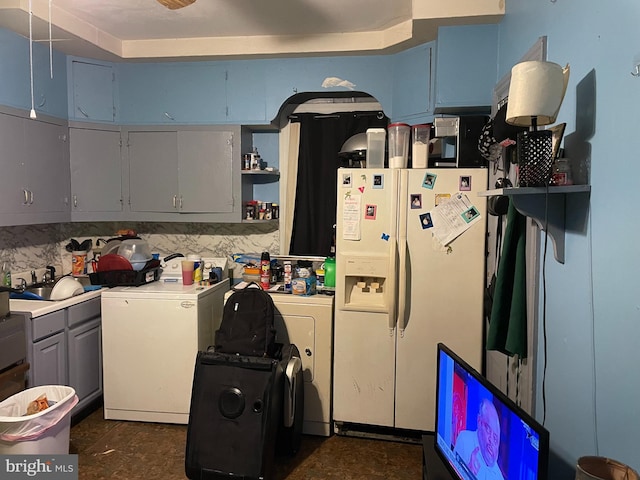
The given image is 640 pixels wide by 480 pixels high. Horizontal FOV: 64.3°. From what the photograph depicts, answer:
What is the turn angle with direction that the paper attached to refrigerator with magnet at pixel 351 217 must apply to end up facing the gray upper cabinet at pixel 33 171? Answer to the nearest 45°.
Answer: approximately 90° to its right

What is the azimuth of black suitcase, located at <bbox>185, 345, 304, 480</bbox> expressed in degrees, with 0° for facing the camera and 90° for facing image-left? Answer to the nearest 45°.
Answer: approximately 0°

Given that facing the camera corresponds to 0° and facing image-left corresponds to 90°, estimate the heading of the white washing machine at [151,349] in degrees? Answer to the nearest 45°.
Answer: approximately 0°

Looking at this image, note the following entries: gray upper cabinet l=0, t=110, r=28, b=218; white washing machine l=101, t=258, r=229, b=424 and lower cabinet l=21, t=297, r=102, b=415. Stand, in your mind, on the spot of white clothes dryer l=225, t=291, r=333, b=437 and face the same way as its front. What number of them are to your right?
3

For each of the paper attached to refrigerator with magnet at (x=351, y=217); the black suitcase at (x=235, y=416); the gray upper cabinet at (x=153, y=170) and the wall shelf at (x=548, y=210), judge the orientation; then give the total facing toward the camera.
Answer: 3

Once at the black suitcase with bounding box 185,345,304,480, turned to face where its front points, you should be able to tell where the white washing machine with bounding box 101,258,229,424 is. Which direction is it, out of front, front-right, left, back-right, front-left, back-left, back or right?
back-right
